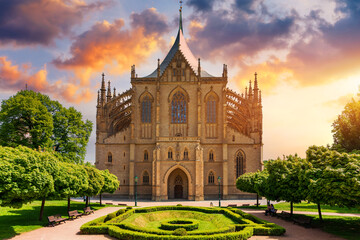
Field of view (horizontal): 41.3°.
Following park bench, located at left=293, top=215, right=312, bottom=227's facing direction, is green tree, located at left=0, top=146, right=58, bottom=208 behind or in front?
in front

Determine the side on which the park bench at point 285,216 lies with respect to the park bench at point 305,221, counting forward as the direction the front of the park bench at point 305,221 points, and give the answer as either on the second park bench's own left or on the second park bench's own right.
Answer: on the second park bench's own right

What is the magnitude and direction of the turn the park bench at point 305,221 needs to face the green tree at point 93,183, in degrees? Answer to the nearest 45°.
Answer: approximately 45° to its right

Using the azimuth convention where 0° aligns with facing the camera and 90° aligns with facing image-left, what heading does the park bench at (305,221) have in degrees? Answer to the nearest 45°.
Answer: approximately 45°

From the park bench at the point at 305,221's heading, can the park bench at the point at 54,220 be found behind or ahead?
ahead
